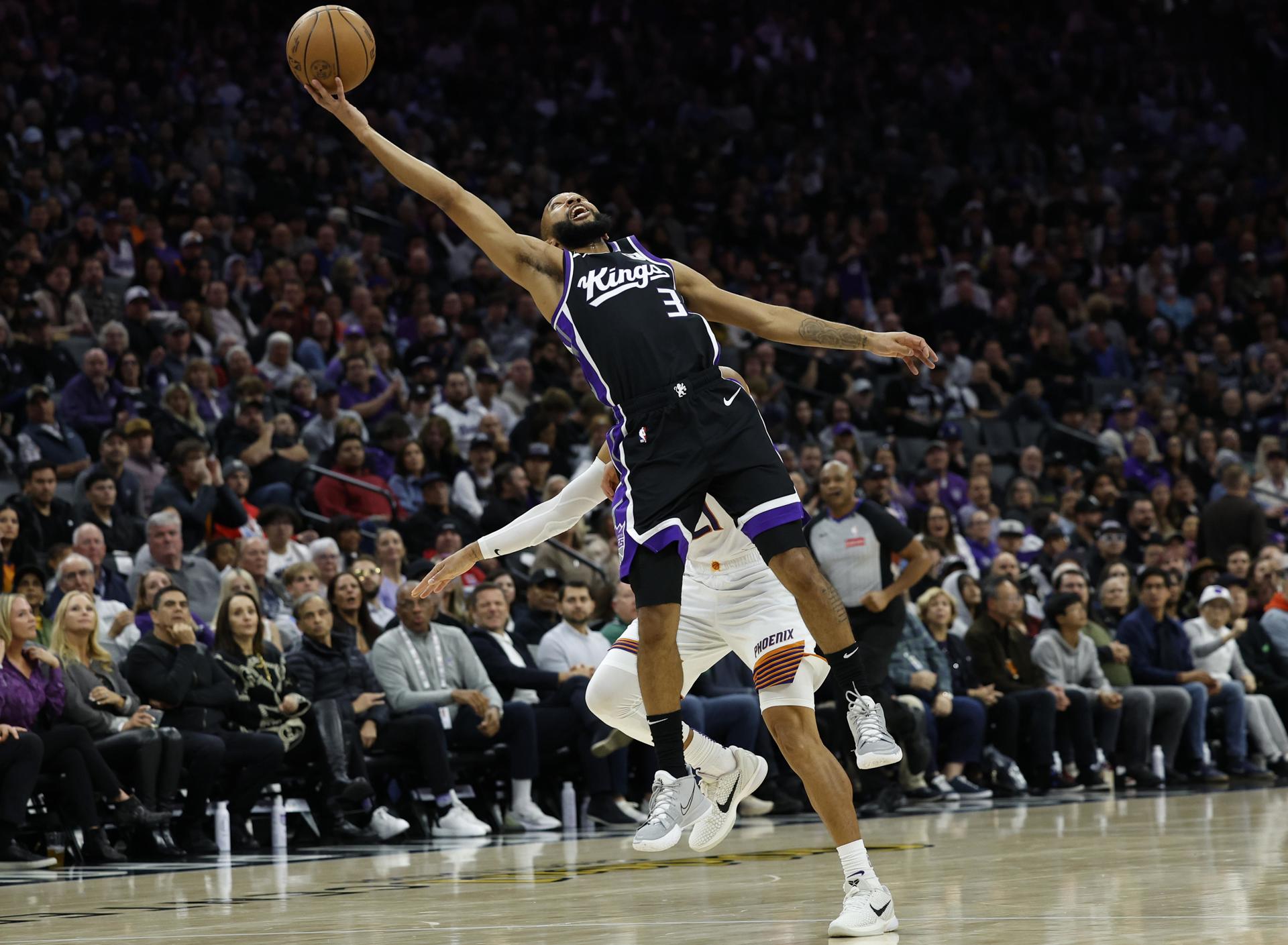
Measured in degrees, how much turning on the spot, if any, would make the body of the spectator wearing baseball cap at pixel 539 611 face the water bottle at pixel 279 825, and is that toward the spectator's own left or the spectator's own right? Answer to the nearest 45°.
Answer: approximately 90° to the spectator's own right

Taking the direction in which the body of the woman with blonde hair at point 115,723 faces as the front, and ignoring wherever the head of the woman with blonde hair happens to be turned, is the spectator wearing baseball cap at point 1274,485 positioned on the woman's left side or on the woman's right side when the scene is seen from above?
on the woman's left side

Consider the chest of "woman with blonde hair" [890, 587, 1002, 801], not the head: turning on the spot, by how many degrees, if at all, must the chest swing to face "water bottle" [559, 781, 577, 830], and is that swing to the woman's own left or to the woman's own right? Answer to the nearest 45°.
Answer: approximately 90° to the woman's own right

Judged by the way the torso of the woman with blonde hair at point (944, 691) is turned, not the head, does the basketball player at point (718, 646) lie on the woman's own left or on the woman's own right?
on the woman's own right

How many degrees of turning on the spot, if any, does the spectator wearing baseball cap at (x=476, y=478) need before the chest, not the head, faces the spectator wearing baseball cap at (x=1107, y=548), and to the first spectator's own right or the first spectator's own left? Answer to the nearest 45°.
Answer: approximately 45° to the first spectator's own left

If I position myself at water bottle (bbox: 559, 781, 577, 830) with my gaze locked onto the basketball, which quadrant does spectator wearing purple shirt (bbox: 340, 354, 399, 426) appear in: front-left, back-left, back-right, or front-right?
back-right

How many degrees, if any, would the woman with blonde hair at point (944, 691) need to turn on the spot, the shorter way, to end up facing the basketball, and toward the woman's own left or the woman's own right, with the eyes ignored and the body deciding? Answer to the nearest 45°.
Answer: approximately 45° to the woman's own right

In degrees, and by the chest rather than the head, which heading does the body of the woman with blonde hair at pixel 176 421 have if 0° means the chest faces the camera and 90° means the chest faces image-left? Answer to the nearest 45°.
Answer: approximately 315°

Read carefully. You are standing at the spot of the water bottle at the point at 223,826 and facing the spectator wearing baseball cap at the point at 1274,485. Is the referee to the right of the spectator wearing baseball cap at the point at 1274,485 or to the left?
right
